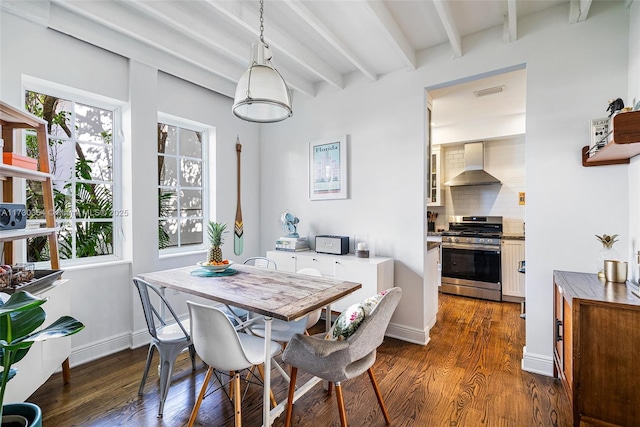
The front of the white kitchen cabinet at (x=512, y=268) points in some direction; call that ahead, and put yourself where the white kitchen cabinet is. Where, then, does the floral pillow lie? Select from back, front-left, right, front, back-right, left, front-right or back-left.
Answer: front

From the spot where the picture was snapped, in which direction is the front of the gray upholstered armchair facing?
facing away from the viewer and to the left of the viewer

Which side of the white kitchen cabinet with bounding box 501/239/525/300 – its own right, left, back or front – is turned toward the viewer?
front

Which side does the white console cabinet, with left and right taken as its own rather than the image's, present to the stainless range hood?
back

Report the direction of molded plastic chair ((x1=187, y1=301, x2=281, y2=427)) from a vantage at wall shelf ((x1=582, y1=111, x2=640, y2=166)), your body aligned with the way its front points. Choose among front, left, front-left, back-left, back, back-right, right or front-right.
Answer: front-left

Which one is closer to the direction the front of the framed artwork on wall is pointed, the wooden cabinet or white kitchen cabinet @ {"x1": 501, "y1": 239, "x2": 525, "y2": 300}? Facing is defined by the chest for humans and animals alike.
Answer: the wooden cabinet

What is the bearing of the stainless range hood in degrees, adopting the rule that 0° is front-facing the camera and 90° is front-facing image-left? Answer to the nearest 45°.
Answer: approximately 0°

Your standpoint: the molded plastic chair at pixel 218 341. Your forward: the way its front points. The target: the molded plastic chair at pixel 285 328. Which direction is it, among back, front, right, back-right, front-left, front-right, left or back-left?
front

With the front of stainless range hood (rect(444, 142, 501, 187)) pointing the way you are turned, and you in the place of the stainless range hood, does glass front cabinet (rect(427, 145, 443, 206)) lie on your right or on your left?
on your right

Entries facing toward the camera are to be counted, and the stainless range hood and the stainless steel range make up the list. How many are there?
2

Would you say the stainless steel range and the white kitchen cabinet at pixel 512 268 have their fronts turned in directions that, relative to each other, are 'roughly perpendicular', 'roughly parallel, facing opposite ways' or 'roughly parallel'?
roughly parallel

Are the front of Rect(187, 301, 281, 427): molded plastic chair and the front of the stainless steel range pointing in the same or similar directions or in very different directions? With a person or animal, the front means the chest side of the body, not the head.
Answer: very different directions

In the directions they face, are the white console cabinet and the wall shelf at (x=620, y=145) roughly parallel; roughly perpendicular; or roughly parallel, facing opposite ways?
roughly perpendicular

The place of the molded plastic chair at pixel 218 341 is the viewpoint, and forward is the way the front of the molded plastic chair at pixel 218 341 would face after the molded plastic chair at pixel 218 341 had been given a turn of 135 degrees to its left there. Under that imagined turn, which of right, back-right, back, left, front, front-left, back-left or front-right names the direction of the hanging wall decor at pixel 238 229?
right

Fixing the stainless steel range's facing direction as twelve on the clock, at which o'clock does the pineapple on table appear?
The pineapple on table is roughly at 1 o'clock from the stainless steel range.

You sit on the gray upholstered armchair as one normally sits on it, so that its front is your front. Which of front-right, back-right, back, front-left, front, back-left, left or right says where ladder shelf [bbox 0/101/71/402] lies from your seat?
front-left
